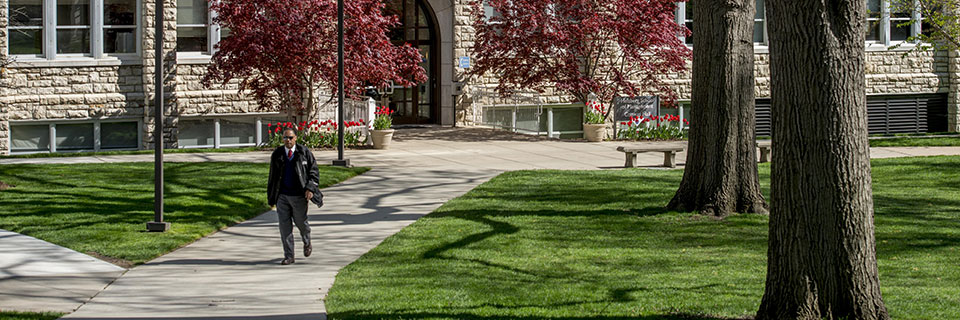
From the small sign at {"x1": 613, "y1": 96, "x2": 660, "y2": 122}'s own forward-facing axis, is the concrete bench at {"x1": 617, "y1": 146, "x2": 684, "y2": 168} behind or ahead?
ahead

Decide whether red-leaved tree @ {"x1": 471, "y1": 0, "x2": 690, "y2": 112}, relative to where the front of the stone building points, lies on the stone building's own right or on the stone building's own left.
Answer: on the stone building's own left

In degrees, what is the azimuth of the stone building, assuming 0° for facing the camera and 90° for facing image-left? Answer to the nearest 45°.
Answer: approximately 0°

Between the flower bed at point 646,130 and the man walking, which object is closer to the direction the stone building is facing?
the man walking

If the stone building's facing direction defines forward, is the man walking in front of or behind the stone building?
in front

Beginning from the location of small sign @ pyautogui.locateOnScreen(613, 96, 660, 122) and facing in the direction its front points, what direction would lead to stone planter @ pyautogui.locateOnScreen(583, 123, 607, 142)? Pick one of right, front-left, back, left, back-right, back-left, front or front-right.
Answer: front-right

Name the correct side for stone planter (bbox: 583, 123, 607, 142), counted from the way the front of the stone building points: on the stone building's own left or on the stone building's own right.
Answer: on the stone building's own left

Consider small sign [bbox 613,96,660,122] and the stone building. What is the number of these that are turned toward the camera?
2

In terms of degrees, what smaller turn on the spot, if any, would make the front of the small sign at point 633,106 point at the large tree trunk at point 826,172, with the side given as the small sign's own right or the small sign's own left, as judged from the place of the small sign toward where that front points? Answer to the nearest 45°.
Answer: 0° — it already faces it
